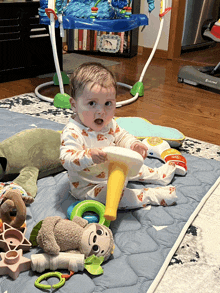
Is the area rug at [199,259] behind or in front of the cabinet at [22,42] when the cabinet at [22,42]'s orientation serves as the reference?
in front

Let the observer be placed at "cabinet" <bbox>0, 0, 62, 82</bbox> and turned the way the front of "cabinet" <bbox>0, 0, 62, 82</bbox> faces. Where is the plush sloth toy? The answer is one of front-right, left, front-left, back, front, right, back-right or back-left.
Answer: front-right

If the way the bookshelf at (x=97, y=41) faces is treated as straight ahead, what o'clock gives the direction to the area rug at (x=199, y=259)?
The area rug is roughly at 12 o'clock from the bookshelf.

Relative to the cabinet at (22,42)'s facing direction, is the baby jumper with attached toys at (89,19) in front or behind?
in front

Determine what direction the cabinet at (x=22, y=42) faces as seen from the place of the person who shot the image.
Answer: facing the viewer and to the right of the viewer

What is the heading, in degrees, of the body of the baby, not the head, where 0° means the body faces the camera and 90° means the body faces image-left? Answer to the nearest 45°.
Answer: approximately 315°

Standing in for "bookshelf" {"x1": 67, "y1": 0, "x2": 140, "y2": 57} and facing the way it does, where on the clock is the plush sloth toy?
The plush sloth toy is roughly at 12 o'clock from the bookshelf.

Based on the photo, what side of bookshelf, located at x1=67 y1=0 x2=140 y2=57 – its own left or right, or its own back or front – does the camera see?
front

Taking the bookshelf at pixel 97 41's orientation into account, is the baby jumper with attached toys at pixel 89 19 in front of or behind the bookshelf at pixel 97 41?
in front
